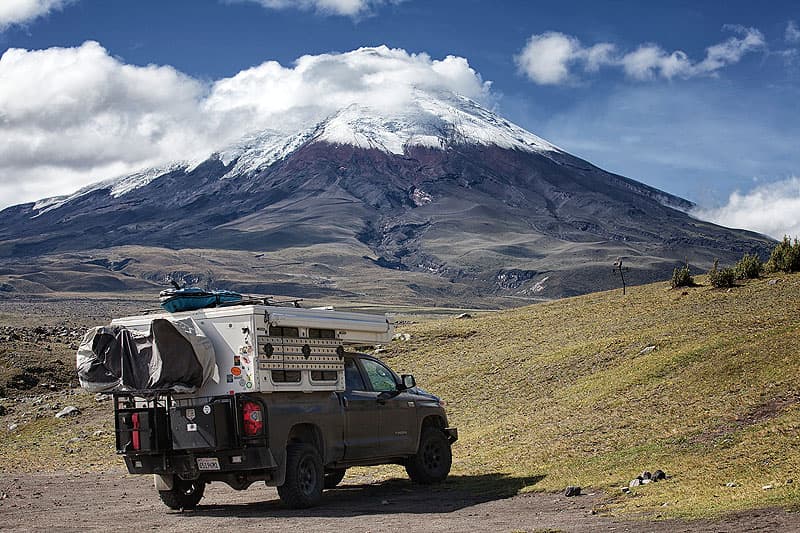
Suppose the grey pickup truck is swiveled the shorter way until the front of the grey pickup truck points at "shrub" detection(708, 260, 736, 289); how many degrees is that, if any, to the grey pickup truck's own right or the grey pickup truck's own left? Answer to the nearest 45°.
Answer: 0° — it already faces it

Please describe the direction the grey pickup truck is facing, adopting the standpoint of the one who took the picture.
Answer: facing away from the viewer and to the right of the viewer

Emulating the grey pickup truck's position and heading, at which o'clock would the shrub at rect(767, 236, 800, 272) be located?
The shrub is roughly at 12 o'clock from the grey pickup truck.

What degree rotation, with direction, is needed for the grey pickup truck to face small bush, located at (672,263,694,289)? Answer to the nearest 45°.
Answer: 0° — it already faces it

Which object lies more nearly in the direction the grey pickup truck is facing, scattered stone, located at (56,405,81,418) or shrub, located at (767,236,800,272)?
the shrub

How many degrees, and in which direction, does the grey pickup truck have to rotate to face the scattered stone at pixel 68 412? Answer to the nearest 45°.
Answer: approximately 45° to its left

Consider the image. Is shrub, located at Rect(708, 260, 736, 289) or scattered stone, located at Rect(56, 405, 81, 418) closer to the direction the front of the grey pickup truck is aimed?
the shrub

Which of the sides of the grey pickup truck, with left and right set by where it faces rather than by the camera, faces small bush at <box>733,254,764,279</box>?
front
